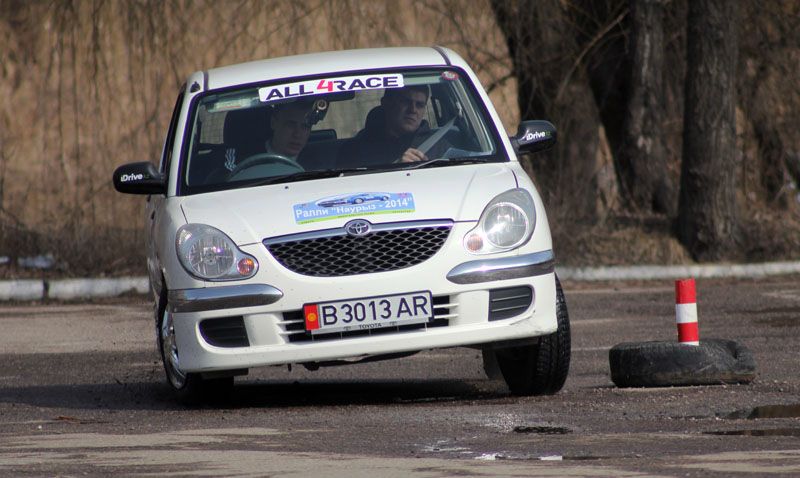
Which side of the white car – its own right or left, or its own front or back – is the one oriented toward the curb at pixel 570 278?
back

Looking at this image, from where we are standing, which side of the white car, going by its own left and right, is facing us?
front

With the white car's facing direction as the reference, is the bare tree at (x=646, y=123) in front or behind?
behind

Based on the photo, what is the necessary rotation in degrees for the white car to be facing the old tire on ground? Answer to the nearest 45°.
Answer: approximately 90° to its left

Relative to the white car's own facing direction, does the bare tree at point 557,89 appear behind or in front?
behind

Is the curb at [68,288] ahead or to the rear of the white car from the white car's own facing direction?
to the rear

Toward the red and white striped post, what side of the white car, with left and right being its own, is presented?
left
